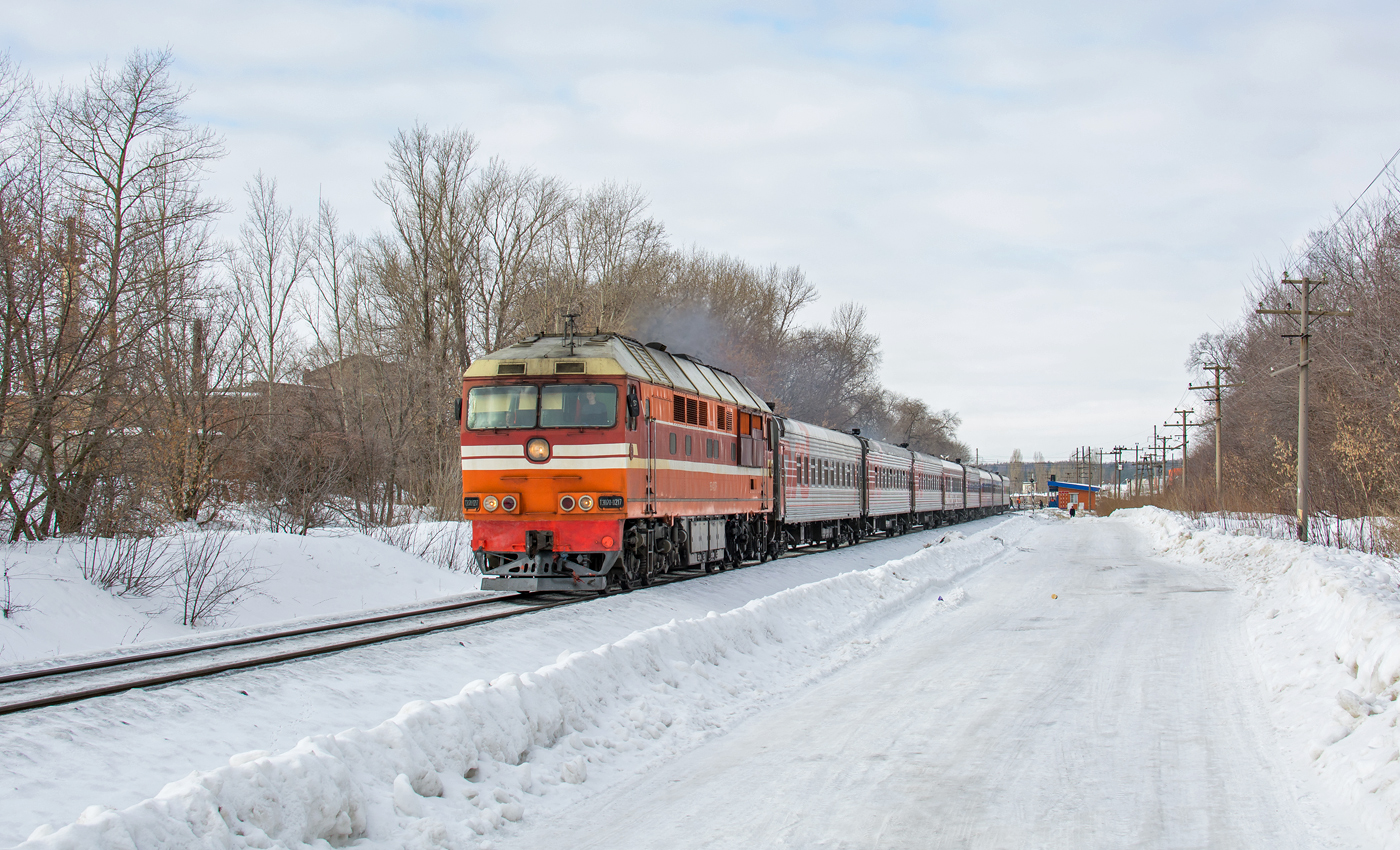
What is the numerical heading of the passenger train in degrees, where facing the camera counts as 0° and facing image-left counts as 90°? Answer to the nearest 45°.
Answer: approximately 45°

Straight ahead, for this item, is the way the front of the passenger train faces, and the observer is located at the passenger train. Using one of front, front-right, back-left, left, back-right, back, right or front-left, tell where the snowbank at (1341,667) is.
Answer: left
